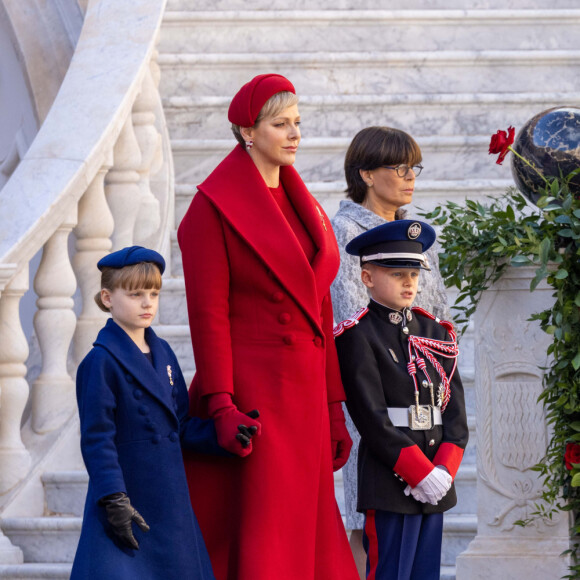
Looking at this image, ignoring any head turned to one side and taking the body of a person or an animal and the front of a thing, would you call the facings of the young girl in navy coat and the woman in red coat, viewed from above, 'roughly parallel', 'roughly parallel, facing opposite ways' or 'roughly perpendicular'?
roughly parallel

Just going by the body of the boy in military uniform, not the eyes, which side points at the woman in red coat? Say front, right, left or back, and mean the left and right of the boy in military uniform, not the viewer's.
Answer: right

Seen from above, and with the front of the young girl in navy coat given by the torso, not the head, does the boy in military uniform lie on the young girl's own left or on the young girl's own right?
on the young girl's own left

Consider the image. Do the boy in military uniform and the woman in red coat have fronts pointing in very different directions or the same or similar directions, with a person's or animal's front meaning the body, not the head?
same or similar directions

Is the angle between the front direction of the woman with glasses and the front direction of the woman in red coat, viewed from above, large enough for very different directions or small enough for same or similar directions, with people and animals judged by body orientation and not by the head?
same or similar directions

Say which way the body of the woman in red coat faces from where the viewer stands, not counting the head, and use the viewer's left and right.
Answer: facing the viewer and to the right of the viewer

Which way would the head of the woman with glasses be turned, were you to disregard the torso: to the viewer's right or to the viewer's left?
to the viewer's right

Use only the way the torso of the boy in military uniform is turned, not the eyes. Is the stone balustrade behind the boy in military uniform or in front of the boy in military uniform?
behind
